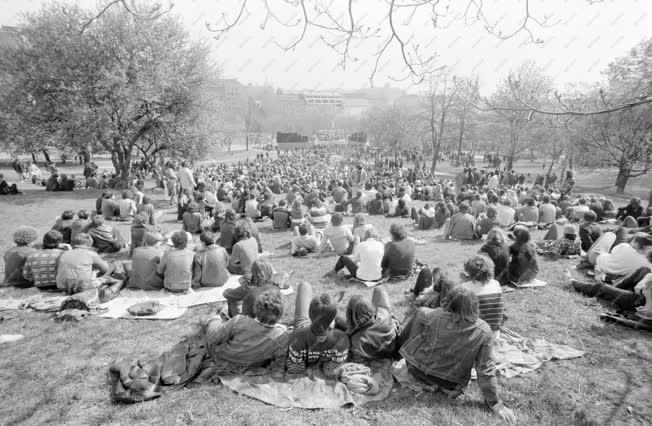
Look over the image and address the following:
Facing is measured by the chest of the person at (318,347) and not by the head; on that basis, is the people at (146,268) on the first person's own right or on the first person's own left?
on the first person's own left

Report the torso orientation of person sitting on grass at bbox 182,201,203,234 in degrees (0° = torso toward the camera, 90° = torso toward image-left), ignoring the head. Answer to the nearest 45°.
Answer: approximately 180°

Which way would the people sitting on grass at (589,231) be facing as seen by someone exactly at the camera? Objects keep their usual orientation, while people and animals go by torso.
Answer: facing away from the viewer and to the left of the viewer

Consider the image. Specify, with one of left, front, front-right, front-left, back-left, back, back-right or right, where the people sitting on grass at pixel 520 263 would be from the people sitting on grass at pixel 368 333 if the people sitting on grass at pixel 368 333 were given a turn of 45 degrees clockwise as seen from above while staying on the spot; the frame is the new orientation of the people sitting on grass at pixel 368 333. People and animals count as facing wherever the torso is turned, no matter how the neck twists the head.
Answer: front

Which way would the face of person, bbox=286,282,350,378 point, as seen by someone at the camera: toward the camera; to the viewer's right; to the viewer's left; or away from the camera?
away from the camera

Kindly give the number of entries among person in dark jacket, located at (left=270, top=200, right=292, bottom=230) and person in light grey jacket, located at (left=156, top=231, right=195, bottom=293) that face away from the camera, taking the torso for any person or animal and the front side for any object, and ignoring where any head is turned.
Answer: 2

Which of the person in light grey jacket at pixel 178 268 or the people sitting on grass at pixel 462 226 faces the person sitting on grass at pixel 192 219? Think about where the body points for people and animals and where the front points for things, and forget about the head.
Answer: the person in light grey jacket at pixel 178 268

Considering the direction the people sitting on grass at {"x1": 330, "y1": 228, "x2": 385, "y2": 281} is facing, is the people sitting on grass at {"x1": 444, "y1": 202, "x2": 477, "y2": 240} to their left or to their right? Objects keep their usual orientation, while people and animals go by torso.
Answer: on their right

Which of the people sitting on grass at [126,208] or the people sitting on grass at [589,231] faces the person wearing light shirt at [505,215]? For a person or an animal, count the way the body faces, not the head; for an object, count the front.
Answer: the people sitting on grass at [589,231]

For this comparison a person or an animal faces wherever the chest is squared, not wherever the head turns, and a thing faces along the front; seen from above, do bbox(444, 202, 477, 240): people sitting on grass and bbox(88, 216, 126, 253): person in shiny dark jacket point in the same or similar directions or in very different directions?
same or similar directions

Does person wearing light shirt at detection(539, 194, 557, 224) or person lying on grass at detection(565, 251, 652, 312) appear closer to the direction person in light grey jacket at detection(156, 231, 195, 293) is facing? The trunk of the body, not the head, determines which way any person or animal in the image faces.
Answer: the person wearing light shirt

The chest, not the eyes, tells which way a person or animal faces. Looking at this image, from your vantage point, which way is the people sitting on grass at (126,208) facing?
away from the camera

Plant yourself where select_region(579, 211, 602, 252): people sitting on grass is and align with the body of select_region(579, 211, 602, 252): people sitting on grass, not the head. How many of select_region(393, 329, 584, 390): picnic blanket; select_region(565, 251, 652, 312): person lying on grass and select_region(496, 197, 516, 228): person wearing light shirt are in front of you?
1

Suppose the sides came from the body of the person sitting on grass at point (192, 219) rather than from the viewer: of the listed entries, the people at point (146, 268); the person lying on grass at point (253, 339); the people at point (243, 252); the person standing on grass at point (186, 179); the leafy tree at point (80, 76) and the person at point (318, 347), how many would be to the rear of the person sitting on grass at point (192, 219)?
4

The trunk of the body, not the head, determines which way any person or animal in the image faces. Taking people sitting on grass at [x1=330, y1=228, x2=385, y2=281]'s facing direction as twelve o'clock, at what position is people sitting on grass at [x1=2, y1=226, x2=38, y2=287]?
people sitting on grass at [x1=2, y1=226, x2=38, y2=287] is roughly at 10 o'clock from people sitting on grass at [x1=330, y1=228, x2=385, y2=281].

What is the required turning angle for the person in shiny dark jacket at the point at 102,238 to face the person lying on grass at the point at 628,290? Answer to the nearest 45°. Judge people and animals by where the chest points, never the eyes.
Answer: approximately 90° to their right

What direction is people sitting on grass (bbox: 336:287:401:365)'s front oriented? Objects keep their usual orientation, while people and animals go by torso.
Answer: away from the camera

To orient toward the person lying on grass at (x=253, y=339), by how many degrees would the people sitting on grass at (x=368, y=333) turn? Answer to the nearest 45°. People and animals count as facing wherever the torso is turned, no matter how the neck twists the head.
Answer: approximately 90° to their left

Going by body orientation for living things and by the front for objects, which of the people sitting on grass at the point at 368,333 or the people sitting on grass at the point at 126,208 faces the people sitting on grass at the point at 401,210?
the people sitting on grass at the point at 368,333

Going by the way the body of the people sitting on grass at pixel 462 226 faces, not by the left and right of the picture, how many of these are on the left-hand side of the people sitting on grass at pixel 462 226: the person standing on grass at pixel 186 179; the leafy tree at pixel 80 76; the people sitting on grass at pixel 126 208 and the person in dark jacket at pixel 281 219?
4
